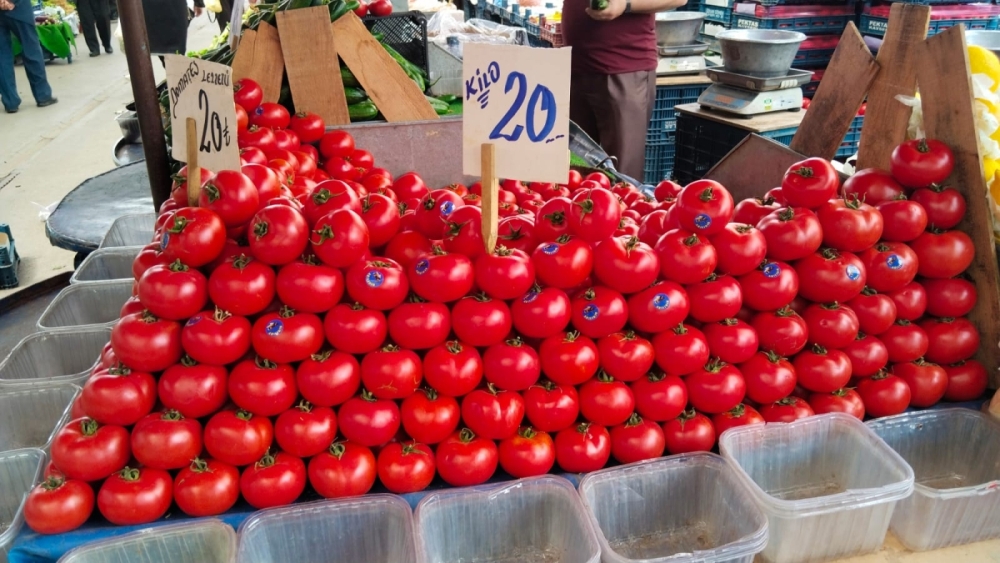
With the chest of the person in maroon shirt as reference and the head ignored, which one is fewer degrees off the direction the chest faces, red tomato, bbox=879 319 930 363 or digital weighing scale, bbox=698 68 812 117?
the red tomato

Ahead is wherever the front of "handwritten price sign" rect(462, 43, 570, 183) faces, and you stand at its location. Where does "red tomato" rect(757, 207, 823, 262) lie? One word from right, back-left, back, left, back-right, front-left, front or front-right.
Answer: left

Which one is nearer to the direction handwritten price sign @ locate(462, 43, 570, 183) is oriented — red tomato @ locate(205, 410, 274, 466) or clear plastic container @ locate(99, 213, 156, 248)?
the red tomato

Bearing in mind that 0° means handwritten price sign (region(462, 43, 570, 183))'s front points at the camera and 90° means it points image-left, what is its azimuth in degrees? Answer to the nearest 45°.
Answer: approximately 0°

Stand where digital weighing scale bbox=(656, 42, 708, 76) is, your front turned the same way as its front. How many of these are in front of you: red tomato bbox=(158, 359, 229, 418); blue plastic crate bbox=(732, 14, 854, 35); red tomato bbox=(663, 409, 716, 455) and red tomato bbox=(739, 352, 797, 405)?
3

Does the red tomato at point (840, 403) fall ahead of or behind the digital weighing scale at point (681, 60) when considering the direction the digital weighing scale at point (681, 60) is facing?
ahead

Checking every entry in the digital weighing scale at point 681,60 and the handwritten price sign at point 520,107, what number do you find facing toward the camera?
2

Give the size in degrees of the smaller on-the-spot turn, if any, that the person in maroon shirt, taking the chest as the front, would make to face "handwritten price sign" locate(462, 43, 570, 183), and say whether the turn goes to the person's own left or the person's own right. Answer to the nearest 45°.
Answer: approximately 45° to the person's own left

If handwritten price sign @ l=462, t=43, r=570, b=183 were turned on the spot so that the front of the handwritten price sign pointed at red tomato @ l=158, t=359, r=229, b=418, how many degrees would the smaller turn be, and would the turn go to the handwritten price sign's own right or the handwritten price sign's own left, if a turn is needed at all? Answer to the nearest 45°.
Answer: approximately 45° to the handwritten price sign's own right

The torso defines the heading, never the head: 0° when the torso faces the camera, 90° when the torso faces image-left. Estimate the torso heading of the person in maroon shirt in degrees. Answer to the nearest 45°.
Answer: approximately 45°
